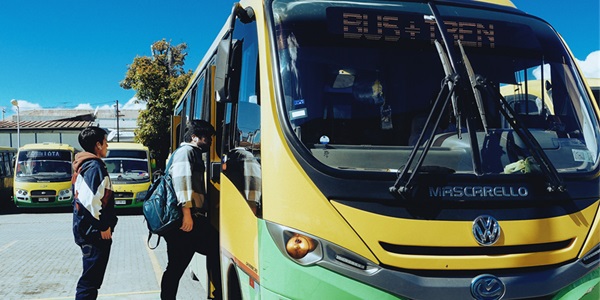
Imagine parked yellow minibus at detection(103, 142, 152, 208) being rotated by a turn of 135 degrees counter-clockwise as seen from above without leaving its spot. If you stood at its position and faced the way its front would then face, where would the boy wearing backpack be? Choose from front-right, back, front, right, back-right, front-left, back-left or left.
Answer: back-right

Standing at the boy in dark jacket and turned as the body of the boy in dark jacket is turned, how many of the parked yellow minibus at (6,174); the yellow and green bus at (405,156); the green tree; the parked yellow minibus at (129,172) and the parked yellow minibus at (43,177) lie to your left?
4

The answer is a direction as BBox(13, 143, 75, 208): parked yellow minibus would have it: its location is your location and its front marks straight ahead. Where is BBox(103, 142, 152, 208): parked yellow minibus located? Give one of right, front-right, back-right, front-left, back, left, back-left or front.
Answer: front-left

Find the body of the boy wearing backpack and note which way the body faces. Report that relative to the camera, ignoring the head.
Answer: to the viewer's right

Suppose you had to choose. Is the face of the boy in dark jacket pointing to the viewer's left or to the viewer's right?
to the viewer's right

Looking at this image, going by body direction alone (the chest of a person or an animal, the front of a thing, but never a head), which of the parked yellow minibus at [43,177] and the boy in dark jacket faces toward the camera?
the parked yellow minibus

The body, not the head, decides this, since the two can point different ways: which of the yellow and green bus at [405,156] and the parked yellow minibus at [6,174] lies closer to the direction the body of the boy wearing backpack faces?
the yellow and green bus

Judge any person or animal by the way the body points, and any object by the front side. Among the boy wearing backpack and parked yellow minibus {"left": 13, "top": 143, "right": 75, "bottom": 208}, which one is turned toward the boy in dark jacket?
the parked yellow minibus

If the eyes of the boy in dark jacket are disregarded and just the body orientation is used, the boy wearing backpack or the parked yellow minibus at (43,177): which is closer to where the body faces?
the boy wearing backpack

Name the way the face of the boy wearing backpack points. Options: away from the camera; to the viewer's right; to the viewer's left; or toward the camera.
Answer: to the viewer's right

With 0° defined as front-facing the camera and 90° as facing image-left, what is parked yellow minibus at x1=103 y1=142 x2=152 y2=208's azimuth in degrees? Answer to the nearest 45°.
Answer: approximately 0°

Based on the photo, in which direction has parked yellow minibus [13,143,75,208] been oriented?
toward the camera

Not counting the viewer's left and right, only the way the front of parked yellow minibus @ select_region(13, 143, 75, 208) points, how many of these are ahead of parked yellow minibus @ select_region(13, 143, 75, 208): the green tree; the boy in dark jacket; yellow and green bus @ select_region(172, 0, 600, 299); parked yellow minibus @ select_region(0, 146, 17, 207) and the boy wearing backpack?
3

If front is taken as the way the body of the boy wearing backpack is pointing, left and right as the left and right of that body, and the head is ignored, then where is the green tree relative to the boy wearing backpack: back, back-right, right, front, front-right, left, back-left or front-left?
left

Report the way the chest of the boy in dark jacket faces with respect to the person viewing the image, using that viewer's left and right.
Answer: facing to the right of the viewer

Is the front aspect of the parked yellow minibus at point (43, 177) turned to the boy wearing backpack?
yes
